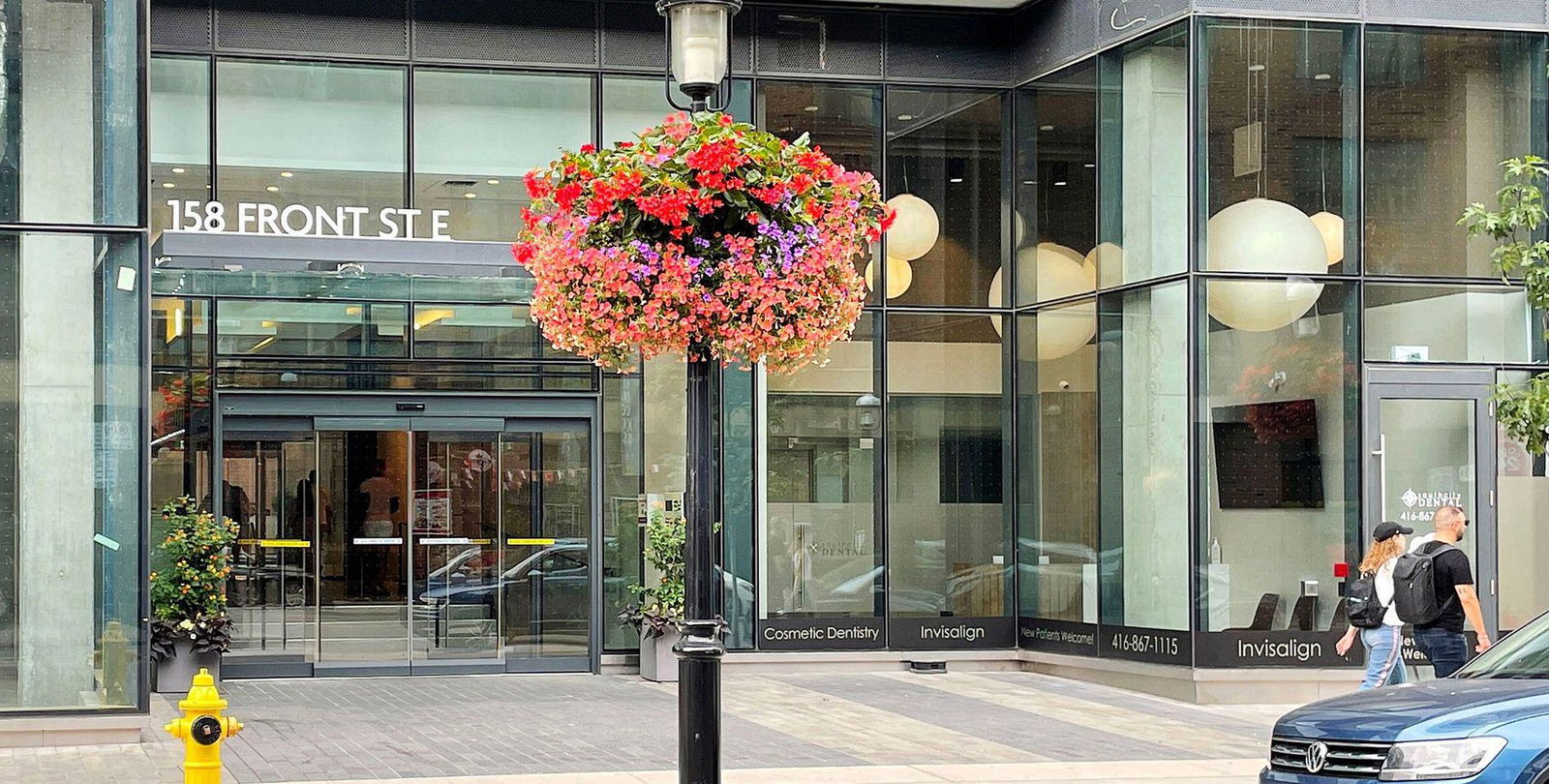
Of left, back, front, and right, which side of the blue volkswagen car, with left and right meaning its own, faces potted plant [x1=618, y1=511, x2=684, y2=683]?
right

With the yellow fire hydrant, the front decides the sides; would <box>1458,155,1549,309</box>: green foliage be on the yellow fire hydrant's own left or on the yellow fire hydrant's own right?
on the yellow fire hydrant's own left

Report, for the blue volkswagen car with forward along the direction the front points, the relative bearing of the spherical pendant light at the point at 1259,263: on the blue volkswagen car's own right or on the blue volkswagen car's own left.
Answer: on the blue volkswagen car's own right

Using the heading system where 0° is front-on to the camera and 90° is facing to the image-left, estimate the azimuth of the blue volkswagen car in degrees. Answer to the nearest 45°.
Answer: approximately 45°

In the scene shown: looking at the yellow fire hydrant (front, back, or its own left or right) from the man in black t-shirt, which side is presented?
left

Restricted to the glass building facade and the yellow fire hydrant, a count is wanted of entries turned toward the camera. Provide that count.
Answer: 2

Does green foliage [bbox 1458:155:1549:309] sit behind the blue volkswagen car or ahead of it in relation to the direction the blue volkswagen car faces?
behind

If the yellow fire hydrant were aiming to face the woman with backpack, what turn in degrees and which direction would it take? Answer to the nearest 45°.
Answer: approximately 90° to its left

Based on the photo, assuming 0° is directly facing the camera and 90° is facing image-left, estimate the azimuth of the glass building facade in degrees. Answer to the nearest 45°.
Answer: approximately 0°

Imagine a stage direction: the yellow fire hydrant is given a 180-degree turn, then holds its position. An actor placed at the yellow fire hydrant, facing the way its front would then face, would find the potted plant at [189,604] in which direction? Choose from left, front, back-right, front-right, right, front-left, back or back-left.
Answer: front
